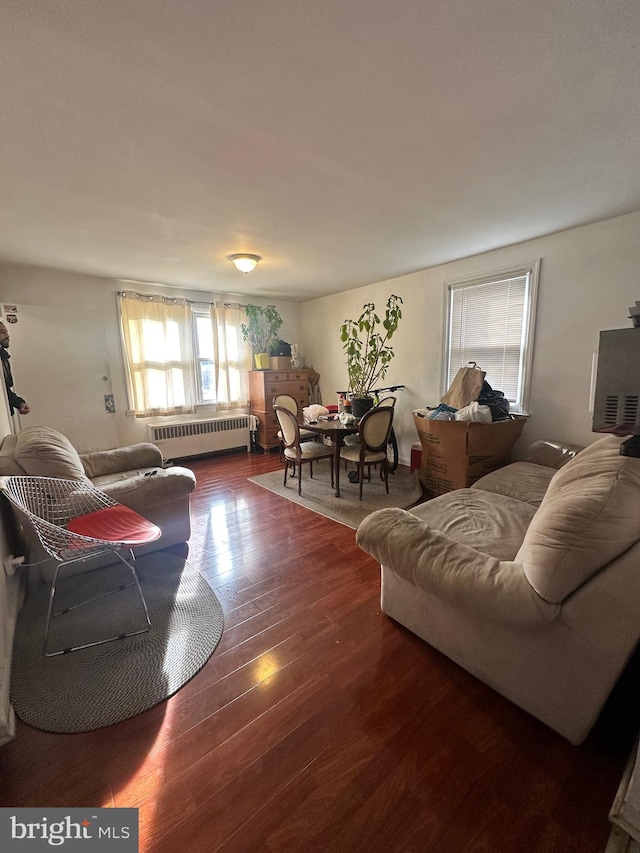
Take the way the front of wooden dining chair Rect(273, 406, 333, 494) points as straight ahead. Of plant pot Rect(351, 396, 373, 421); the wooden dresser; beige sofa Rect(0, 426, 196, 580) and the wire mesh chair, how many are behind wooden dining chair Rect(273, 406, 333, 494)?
2

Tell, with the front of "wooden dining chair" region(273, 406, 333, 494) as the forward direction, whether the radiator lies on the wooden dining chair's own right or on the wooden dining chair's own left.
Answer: on the wooden dining chair's own left

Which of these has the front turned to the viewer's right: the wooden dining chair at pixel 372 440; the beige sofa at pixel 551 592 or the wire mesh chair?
the wire mesh chair

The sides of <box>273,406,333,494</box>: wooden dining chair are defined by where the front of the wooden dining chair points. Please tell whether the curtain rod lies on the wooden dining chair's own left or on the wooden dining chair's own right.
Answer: on the wooden dining chair's own left

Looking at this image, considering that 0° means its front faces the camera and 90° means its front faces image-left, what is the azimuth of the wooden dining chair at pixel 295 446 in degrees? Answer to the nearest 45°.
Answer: approximately 225°

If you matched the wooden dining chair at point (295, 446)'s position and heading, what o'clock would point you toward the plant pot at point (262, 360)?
The plant pot is roughly at 10 o'clock from the wooden dining chair.

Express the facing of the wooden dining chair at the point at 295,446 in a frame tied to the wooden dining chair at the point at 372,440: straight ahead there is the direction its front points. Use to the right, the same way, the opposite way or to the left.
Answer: to the right

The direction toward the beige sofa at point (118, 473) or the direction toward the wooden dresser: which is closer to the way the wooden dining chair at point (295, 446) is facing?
the wooden dresser

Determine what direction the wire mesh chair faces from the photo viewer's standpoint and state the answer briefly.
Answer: facing to the right of the viewer
